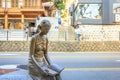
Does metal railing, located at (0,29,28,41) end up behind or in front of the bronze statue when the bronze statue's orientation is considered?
behind

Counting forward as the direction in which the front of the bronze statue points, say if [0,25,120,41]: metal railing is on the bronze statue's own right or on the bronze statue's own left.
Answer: on the bronze statue's own left

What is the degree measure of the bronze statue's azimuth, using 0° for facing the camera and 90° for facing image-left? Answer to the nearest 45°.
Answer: approximately 315°
